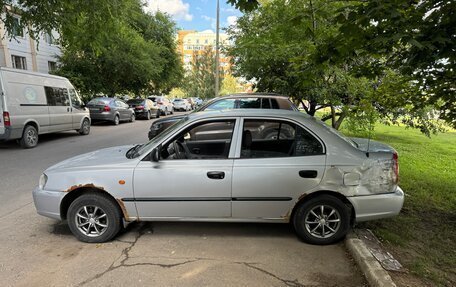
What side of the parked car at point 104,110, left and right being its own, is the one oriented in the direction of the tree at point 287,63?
right

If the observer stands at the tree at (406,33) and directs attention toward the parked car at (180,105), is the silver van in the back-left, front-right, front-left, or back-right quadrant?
front-left

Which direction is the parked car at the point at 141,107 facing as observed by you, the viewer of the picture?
facing away from the viewer and to the right of the viewer

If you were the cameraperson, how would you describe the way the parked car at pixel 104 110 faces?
facing away from the viewer and to the right of the viewer

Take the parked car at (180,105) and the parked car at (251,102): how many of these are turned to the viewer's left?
1

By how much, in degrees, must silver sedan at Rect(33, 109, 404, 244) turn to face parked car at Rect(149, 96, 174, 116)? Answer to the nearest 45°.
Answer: approximately 90° to its right

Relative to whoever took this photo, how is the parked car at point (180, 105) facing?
facing away from the viewer and to the right of the viewer

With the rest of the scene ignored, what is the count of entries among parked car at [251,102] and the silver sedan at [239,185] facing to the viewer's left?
2

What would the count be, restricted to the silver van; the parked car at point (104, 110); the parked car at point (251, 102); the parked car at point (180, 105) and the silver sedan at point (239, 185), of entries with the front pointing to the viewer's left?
2

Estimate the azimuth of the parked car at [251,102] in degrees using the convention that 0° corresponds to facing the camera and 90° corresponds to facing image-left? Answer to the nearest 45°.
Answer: approximately 90°

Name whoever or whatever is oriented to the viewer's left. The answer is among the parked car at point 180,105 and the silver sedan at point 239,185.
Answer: the silver sedan

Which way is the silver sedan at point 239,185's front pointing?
to the viewer's left

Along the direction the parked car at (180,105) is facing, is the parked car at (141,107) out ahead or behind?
behind

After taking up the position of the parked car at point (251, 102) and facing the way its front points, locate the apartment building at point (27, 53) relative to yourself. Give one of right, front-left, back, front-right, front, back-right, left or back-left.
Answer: front-right
